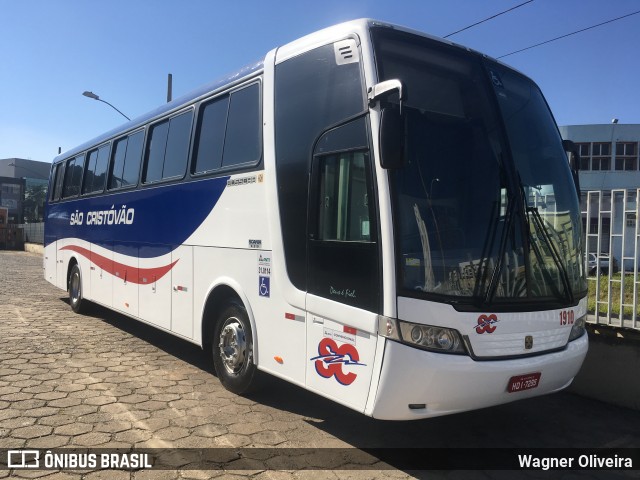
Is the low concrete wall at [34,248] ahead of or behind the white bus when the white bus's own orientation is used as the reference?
behind

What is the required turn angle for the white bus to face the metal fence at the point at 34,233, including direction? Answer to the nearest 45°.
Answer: approximately 180°

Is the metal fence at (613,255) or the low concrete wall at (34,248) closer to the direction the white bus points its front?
the metal fence

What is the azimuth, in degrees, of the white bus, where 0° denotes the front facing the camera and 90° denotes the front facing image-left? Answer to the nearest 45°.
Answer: approximately 315°
